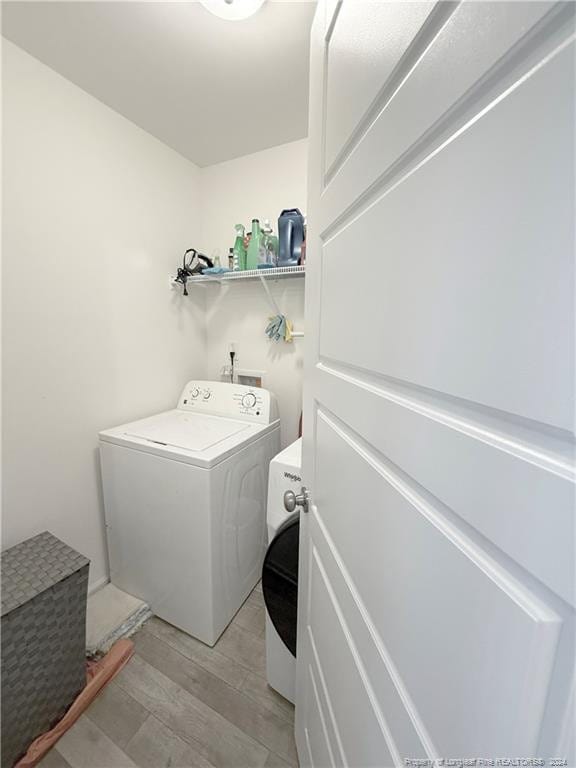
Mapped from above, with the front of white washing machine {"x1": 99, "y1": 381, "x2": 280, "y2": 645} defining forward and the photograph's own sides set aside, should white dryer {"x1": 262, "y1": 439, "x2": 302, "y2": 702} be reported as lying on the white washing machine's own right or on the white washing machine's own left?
on the white washing machine's own left

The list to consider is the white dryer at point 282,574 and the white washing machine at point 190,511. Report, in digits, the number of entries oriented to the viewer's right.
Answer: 0

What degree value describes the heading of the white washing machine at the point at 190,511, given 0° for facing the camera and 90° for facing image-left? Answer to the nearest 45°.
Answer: approximately 45°

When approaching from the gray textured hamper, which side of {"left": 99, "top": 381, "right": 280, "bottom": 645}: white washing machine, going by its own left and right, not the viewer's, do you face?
front

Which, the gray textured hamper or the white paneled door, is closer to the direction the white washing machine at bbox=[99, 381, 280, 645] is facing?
the gray textured hamper
